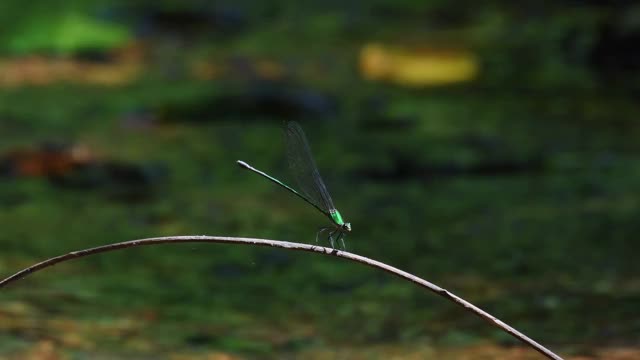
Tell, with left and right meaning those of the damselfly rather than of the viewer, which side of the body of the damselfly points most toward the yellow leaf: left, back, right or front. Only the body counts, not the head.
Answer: left

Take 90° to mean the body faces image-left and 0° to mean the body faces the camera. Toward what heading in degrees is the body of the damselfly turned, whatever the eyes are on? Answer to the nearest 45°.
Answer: approximately 270°
